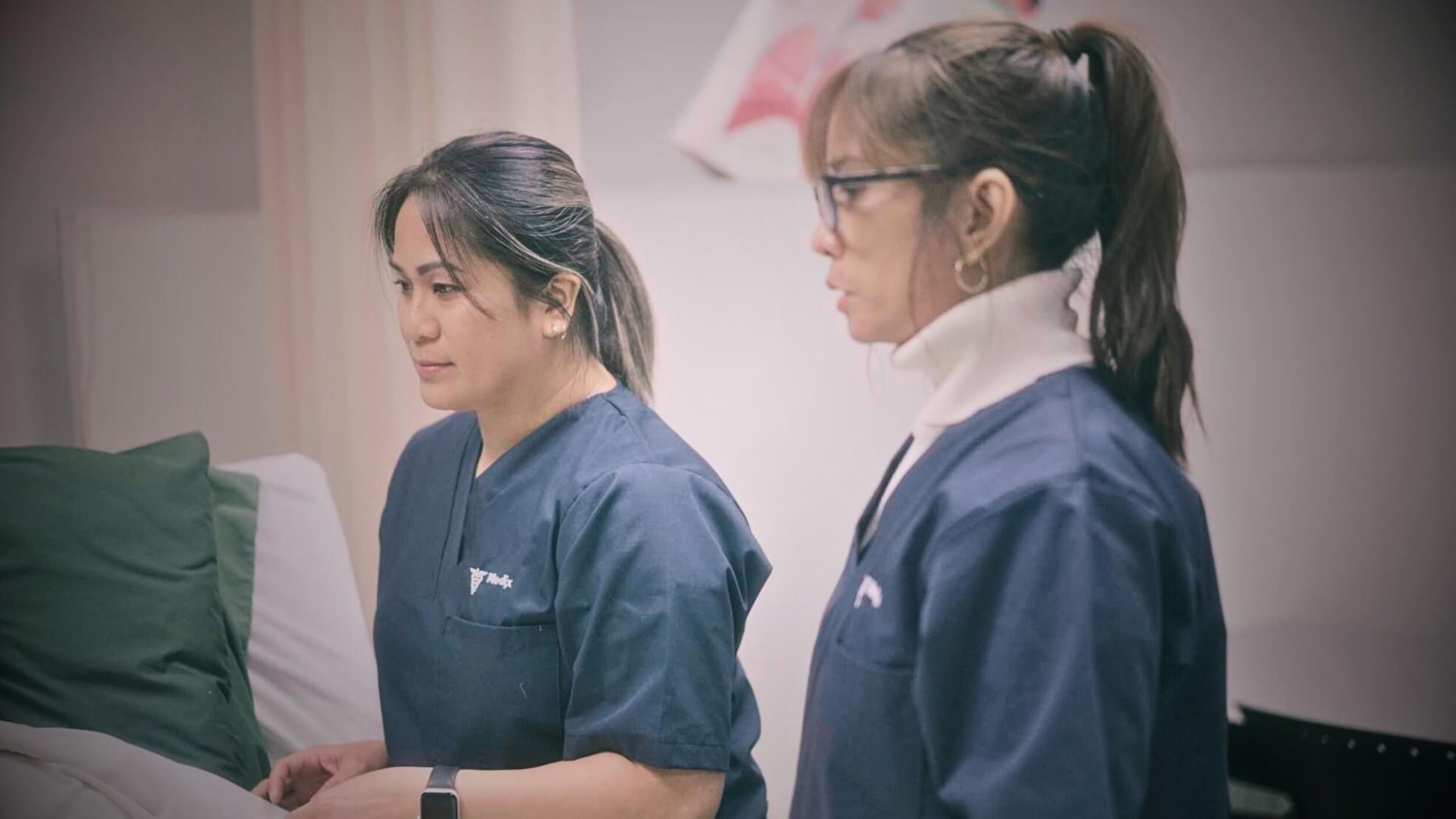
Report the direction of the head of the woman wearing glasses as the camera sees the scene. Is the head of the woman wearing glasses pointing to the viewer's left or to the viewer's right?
to the viewer's left

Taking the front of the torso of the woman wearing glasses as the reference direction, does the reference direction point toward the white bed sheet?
yes

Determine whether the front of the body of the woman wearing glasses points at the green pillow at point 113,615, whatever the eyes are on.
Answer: yes

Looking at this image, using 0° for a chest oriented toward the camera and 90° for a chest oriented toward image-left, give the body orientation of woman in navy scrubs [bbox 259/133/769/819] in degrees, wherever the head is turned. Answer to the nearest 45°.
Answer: approximately 45°

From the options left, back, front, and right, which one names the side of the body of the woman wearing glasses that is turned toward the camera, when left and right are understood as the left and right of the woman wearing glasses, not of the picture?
left

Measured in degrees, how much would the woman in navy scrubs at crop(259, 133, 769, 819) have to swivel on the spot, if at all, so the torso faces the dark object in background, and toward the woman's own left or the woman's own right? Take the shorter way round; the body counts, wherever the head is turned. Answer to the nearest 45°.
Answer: approximately 135° to the woman's own left
